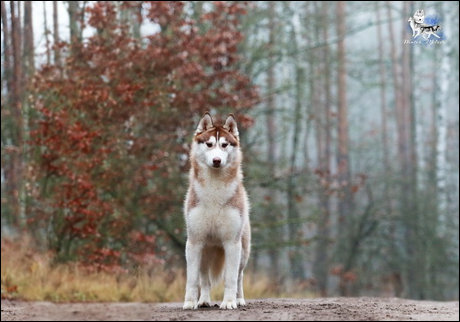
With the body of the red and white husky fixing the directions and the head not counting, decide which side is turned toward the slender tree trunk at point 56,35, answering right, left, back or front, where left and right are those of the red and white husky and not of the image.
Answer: back

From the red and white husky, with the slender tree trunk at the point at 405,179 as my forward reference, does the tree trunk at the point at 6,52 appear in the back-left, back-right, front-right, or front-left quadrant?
front-left

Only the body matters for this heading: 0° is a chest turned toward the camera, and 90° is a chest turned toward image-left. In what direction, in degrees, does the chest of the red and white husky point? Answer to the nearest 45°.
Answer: approximately 0°

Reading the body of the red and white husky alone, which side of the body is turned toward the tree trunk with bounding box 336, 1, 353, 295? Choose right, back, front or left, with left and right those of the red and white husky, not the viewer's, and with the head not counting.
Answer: back

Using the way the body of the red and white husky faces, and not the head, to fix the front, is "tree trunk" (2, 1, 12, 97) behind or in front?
behind

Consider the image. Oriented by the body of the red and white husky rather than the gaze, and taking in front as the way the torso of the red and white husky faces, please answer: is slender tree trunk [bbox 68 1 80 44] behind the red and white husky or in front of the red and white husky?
behind

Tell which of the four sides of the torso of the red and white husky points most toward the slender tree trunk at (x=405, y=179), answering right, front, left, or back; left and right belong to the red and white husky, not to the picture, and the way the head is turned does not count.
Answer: back

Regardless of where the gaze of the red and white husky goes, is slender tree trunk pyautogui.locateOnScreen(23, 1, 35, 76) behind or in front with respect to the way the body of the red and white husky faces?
behind
